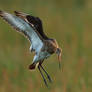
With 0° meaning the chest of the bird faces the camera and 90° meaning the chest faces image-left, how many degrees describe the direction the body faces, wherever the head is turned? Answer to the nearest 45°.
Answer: approximately 270°
